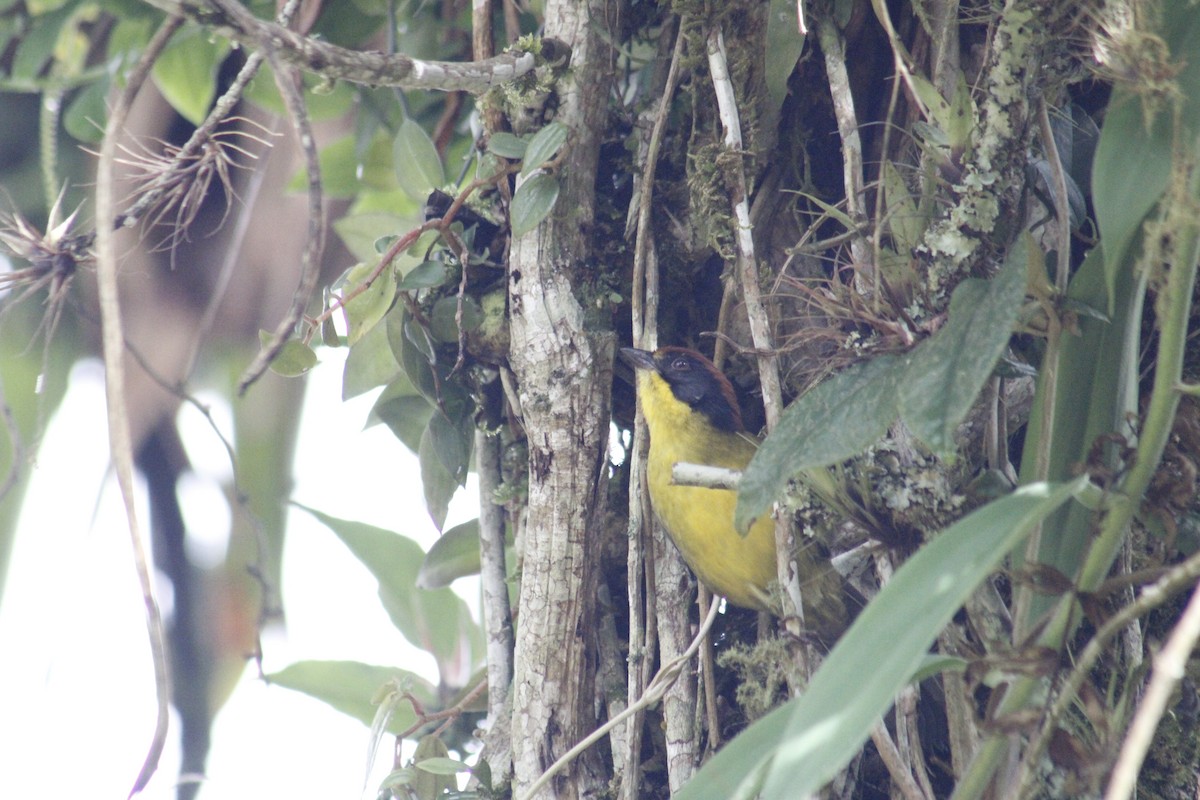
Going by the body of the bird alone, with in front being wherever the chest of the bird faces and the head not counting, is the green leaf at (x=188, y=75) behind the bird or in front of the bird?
in front

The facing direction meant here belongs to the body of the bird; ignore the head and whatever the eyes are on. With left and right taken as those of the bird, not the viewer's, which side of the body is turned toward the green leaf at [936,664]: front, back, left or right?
left

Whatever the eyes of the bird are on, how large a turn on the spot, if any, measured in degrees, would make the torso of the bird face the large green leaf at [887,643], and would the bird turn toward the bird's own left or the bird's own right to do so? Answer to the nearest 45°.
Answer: approximately 90° to the bird's own left

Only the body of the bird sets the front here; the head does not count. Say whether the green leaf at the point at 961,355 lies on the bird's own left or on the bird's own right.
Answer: on the bird's own left

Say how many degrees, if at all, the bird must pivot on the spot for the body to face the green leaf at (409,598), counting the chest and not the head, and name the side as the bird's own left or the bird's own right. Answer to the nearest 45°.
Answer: approximately 45° to the bird's own right

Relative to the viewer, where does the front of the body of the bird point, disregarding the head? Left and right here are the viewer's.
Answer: facing to the left of the viewer
